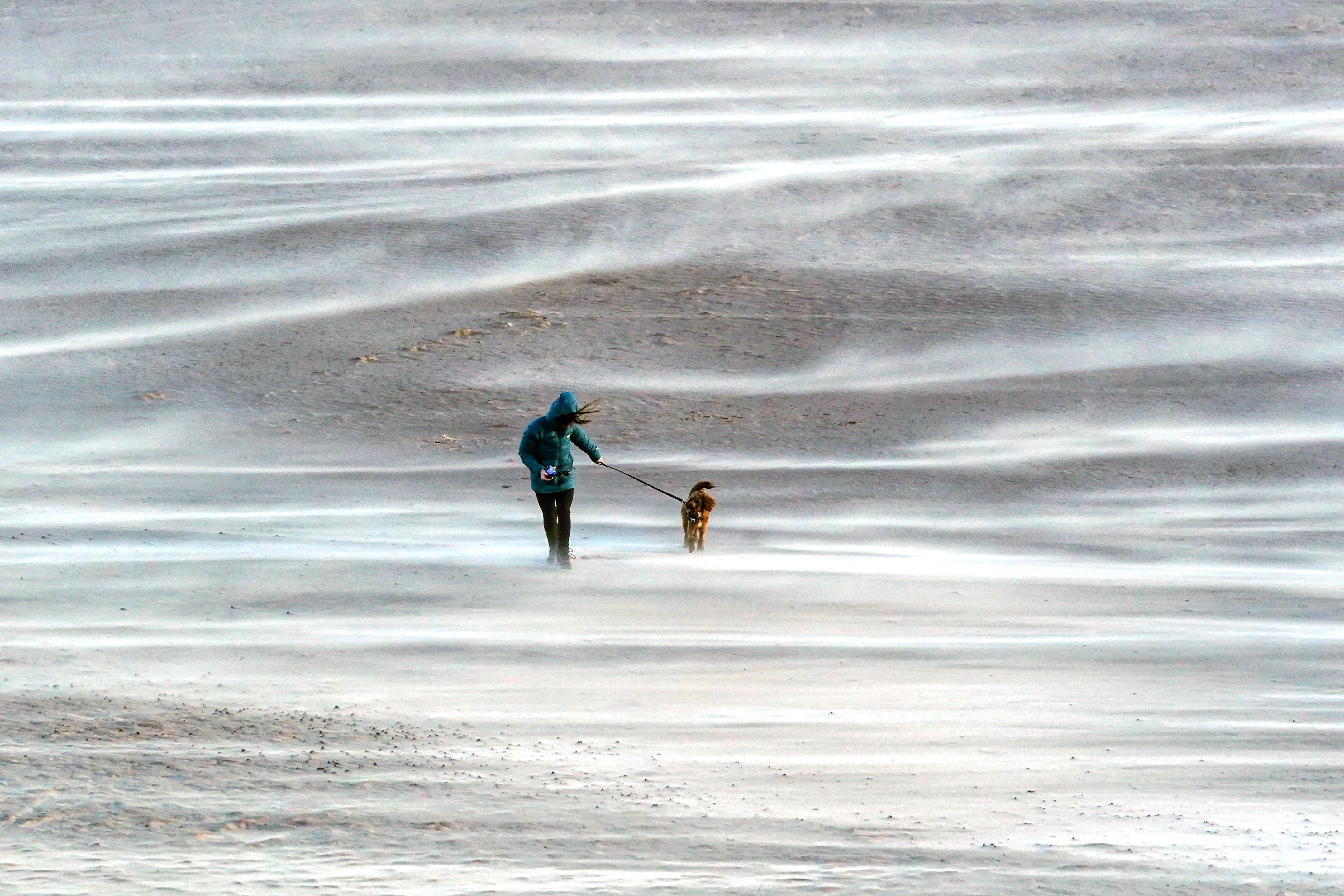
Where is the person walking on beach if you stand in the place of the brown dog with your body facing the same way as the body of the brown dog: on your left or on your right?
on your right

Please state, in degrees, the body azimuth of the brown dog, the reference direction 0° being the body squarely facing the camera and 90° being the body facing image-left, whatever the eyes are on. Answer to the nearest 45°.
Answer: approximately 0°
